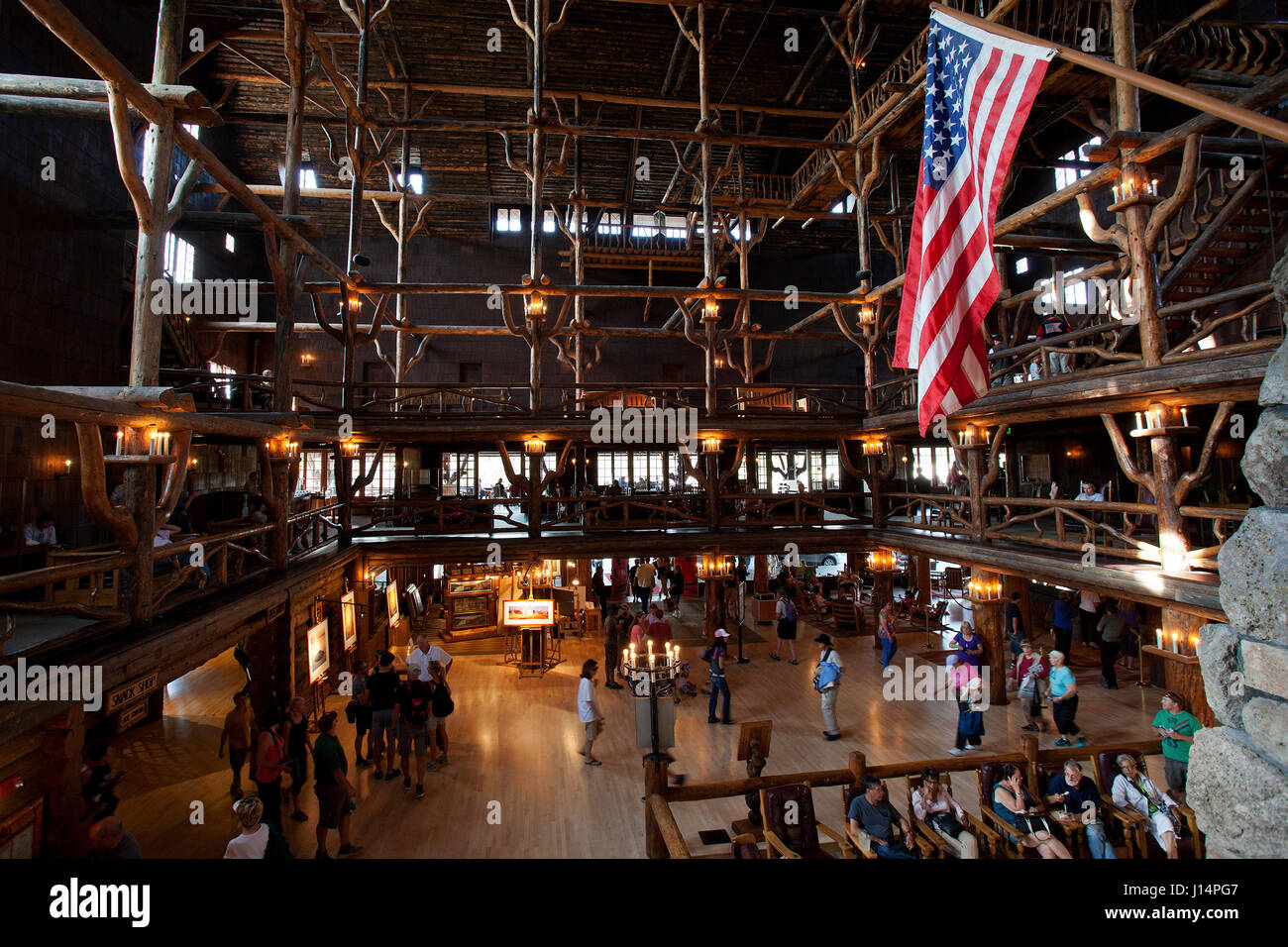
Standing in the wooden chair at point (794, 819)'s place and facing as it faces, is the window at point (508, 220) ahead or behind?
behind

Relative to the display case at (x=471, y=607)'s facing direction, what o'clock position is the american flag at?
The american flag is roughly at 1 o'clock from the display case.

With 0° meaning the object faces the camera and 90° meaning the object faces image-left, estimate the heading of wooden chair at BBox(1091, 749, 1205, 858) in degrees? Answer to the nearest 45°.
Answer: approximately 315°

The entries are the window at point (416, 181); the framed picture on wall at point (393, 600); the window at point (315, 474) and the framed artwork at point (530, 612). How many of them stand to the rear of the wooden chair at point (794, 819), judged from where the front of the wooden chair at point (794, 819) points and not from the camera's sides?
4
